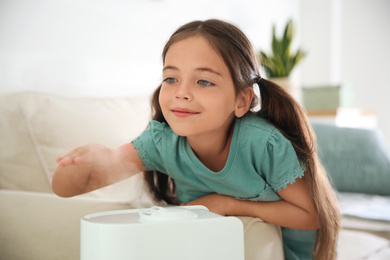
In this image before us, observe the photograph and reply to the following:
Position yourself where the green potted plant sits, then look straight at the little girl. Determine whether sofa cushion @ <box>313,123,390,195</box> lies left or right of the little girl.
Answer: left

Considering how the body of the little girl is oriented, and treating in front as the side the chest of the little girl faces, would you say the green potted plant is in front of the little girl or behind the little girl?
behind

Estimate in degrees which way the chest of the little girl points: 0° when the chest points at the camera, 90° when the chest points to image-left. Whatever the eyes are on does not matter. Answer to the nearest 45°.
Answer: approximately 45°

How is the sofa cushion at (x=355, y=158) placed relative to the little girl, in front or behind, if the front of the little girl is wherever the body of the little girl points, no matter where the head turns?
behind

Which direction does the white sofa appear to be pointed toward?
toward the camera

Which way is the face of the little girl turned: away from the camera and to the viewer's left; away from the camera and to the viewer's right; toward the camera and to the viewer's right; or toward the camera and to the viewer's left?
toward the camera and to the viewer's left

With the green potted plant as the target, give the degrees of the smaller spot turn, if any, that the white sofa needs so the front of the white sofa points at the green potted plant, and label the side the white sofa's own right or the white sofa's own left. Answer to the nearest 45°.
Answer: approximately 135° to the white sofa's own left
